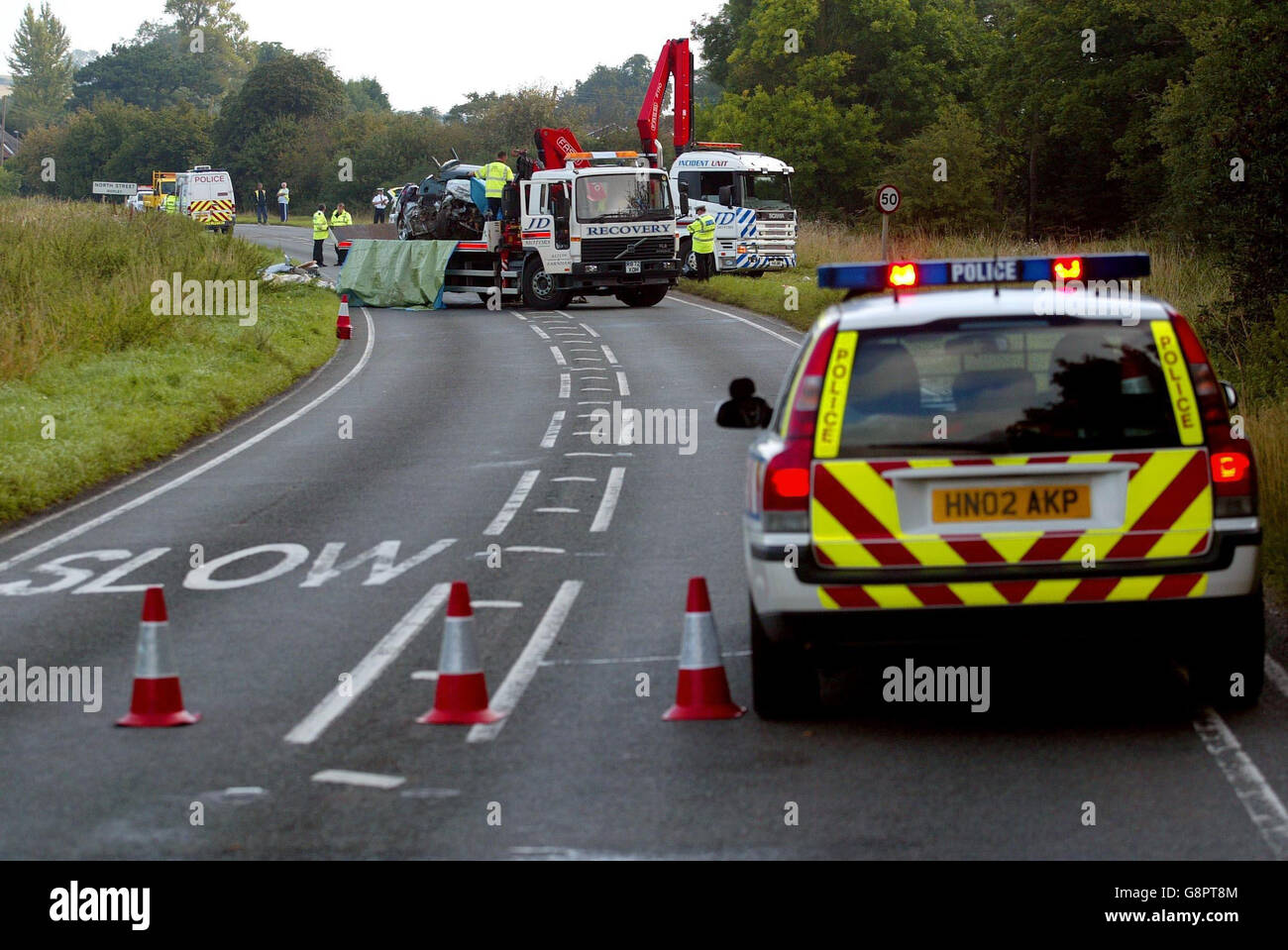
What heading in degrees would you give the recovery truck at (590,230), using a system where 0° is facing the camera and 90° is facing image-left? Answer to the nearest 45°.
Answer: approximately 315°

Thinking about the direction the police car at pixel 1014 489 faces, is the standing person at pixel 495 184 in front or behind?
in front

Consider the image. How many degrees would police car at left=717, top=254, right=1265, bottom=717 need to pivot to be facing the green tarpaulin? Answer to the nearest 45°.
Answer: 0° — it already faces it

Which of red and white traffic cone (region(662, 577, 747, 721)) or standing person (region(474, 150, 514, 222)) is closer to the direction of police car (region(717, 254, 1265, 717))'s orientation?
the standing person

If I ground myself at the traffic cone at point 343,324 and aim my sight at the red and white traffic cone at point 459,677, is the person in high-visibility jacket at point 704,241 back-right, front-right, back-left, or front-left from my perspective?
back-left

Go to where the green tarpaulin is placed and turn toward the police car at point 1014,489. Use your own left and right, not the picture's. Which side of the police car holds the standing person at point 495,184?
left

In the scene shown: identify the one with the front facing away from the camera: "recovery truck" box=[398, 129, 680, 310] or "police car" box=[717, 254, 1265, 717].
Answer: the police car

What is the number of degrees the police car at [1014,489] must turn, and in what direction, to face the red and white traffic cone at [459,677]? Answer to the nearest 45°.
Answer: approximately 90° to its left

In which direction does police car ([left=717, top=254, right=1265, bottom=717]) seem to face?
away from the camera

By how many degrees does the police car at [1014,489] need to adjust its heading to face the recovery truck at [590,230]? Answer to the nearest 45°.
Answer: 0° — it already faces it

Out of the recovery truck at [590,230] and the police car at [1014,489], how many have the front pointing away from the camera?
1

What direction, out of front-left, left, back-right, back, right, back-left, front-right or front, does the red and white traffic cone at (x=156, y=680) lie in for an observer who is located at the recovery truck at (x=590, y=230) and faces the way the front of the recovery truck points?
front-right

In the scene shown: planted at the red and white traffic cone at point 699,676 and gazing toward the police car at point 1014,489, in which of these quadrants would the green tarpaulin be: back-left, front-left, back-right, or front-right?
front-left
